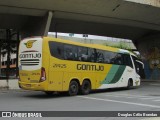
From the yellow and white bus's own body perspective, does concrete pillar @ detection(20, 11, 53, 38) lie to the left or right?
on its left

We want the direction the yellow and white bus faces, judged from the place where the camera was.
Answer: facing away from the viewer and to the right of the viewer
